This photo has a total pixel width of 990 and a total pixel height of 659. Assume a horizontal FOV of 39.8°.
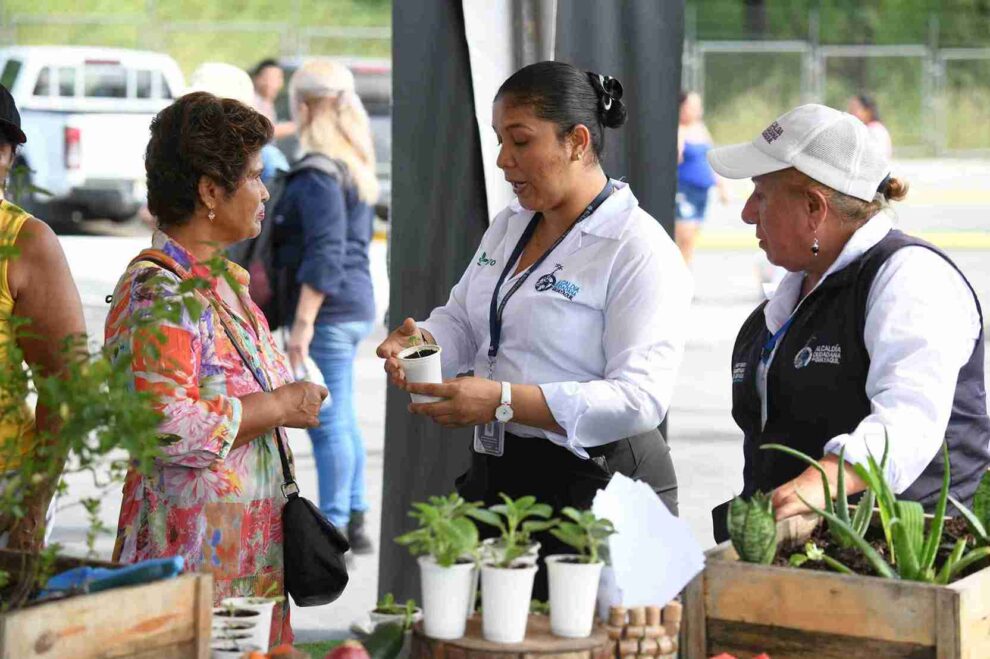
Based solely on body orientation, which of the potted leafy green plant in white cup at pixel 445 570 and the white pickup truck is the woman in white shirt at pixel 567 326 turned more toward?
the potted leafy green plant in white cup

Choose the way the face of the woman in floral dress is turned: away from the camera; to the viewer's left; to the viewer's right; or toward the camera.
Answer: to the viewer's right

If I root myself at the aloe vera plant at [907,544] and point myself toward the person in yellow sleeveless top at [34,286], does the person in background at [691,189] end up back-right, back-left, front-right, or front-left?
front-right

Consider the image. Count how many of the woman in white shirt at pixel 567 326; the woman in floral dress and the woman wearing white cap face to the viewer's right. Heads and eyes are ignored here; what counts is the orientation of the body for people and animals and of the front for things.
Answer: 1

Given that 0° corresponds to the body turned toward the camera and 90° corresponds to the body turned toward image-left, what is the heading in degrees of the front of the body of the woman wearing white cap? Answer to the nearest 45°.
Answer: approximately 45°

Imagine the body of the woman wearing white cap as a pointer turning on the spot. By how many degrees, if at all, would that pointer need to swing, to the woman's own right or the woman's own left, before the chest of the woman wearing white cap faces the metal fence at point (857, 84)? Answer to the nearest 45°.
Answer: approximately 135° to the woman's own right

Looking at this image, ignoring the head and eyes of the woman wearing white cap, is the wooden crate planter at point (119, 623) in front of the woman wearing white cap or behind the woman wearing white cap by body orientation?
in front

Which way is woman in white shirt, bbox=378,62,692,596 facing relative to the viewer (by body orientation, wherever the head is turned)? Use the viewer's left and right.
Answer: facing the viewer and to the left of the viewer

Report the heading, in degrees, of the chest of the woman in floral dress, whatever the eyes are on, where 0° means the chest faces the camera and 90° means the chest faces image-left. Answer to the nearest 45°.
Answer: approximately 270°

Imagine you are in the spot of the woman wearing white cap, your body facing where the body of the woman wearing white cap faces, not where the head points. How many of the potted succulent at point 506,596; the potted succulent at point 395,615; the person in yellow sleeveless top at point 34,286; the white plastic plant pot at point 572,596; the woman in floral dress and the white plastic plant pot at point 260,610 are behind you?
0

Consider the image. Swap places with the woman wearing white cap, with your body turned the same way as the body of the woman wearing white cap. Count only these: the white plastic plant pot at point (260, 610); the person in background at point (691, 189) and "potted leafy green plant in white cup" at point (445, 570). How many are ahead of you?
2

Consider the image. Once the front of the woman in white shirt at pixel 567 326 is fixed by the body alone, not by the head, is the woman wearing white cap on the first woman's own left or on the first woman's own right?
on the first woman's own left

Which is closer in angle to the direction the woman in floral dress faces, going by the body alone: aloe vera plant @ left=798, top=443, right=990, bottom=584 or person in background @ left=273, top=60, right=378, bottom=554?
the aloe vera plant

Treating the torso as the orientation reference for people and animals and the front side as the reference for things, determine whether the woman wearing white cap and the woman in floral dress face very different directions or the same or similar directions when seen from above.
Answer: very different directions

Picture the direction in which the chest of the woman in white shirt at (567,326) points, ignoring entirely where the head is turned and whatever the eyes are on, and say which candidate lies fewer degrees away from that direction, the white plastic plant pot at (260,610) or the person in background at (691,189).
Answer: the white plastic plant pot

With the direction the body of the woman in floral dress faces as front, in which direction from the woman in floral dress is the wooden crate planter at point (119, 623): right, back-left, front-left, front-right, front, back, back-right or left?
right
